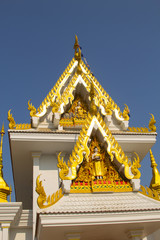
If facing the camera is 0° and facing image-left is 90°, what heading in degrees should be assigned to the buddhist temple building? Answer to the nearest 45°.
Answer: approximately 0°
